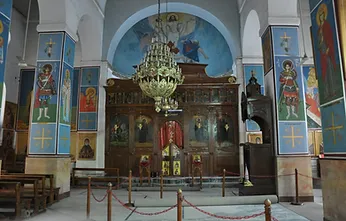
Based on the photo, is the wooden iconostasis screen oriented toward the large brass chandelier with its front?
yes

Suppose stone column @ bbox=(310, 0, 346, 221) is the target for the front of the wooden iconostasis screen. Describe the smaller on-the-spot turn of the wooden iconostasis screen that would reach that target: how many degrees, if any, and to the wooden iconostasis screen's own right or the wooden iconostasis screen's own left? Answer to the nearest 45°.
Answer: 0° — it already faces it

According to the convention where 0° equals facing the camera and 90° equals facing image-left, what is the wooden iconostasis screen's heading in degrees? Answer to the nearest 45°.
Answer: approximately 0°

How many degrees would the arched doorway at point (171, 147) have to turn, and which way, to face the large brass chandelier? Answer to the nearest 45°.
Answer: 0° — it already faces it

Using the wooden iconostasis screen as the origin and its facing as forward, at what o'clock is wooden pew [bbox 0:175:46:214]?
The wooden pew is roughly at 1 o'clock from the wooden iconostasis screen.

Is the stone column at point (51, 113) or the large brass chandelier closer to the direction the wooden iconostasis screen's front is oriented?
the large brass chandelier

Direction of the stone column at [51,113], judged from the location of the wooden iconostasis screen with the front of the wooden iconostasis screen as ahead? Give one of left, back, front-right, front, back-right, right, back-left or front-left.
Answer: front-right

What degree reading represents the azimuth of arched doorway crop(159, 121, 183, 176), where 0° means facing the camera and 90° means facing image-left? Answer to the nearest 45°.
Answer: approximately 0°

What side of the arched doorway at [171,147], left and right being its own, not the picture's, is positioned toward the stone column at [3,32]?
front

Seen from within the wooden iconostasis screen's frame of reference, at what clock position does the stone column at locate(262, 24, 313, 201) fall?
The stone column is roughly at 11 o'clock from the wooden iconostasis screen.
